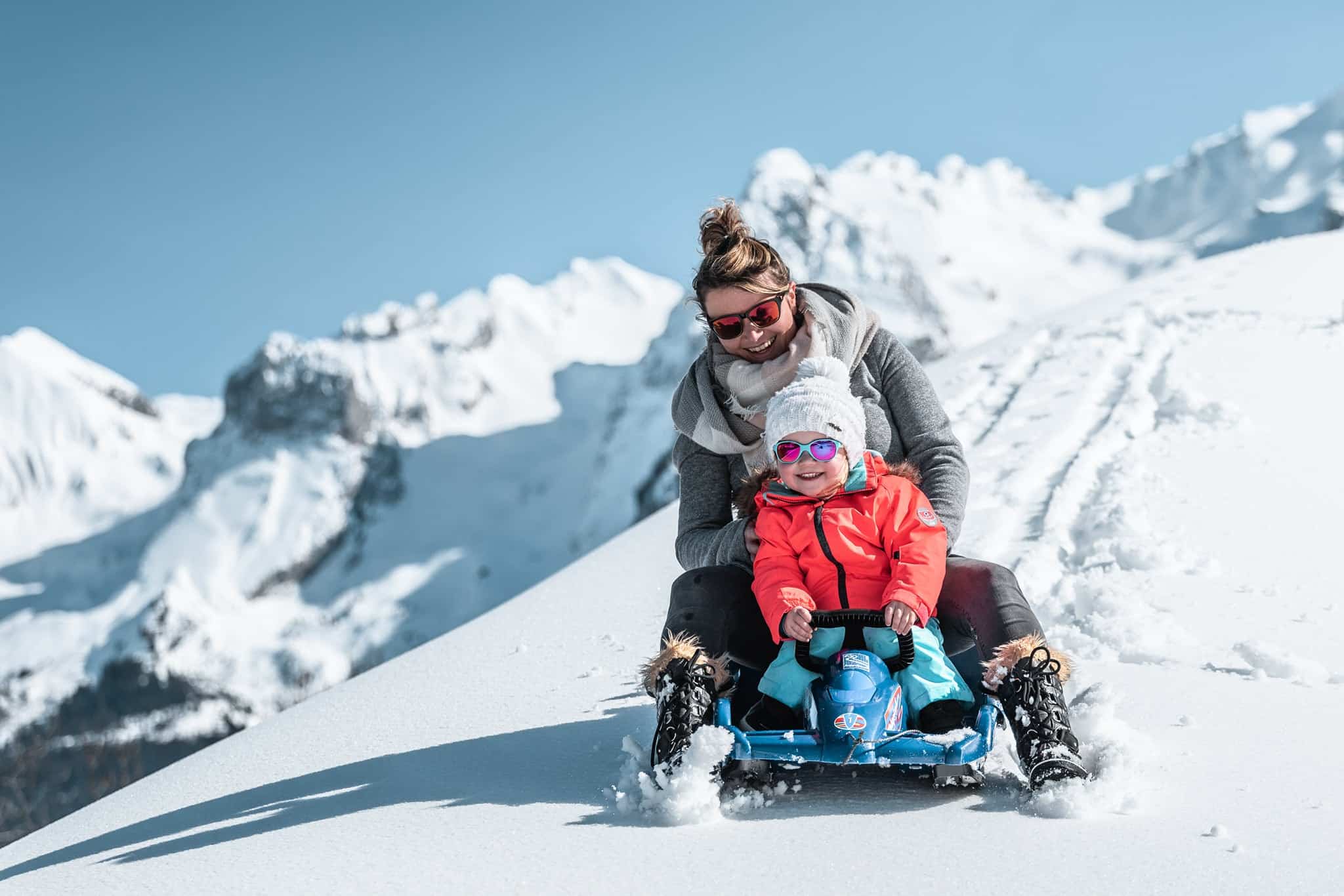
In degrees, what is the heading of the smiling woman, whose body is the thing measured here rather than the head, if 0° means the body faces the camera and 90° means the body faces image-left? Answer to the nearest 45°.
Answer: approximately 0°

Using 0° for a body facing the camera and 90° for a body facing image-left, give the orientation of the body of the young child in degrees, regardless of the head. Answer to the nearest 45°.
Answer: approximately 0°
